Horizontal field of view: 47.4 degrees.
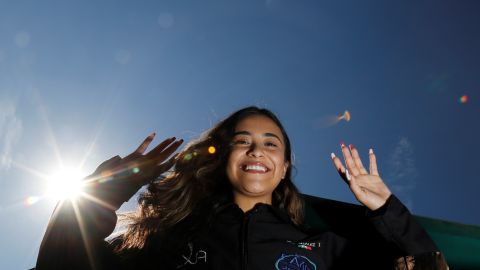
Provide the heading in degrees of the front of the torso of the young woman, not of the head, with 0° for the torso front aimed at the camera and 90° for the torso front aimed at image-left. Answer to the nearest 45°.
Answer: approximately 0°

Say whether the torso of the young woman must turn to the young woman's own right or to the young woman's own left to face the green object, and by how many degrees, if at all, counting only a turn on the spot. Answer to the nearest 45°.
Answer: approximately 90° to the young woman's own left
